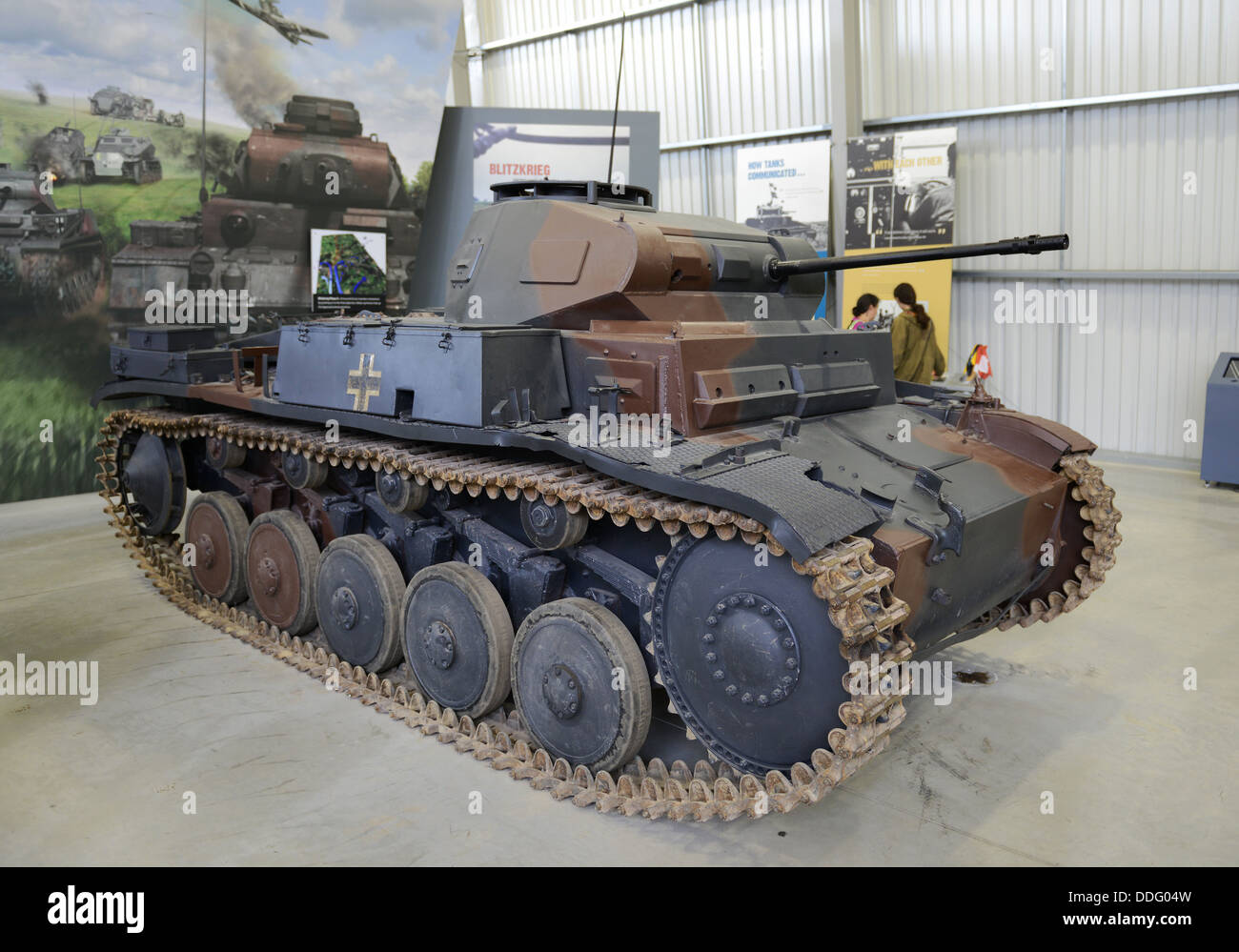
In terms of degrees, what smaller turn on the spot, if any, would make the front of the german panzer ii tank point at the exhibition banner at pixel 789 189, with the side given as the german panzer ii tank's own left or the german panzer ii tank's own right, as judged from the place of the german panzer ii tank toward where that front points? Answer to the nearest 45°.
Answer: approximately 135° to the german panzer ii tank's own left

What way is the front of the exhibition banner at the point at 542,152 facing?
toward the camera

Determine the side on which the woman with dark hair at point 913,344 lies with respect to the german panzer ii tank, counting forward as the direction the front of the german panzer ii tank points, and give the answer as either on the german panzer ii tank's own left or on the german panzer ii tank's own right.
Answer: on the german panzer ii tank's own left

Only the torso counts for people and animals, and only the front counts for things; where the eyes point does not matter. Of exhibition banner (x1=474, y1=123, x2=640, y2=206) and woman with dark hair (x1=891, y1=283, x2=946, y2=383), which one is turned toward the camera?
the exhibition banner

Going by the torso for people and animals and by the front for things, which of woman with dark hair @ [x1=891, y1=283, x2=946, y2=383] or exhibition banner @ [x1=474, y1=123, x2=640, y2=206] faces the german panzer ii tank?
the exhibition banner

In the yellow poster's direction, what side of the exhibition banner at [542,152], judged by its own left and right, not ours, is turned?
left

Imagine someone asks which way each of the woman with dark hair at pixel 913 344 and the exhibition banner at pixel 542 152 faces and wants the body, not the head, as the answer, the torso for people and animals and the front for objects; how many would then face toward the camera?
1
